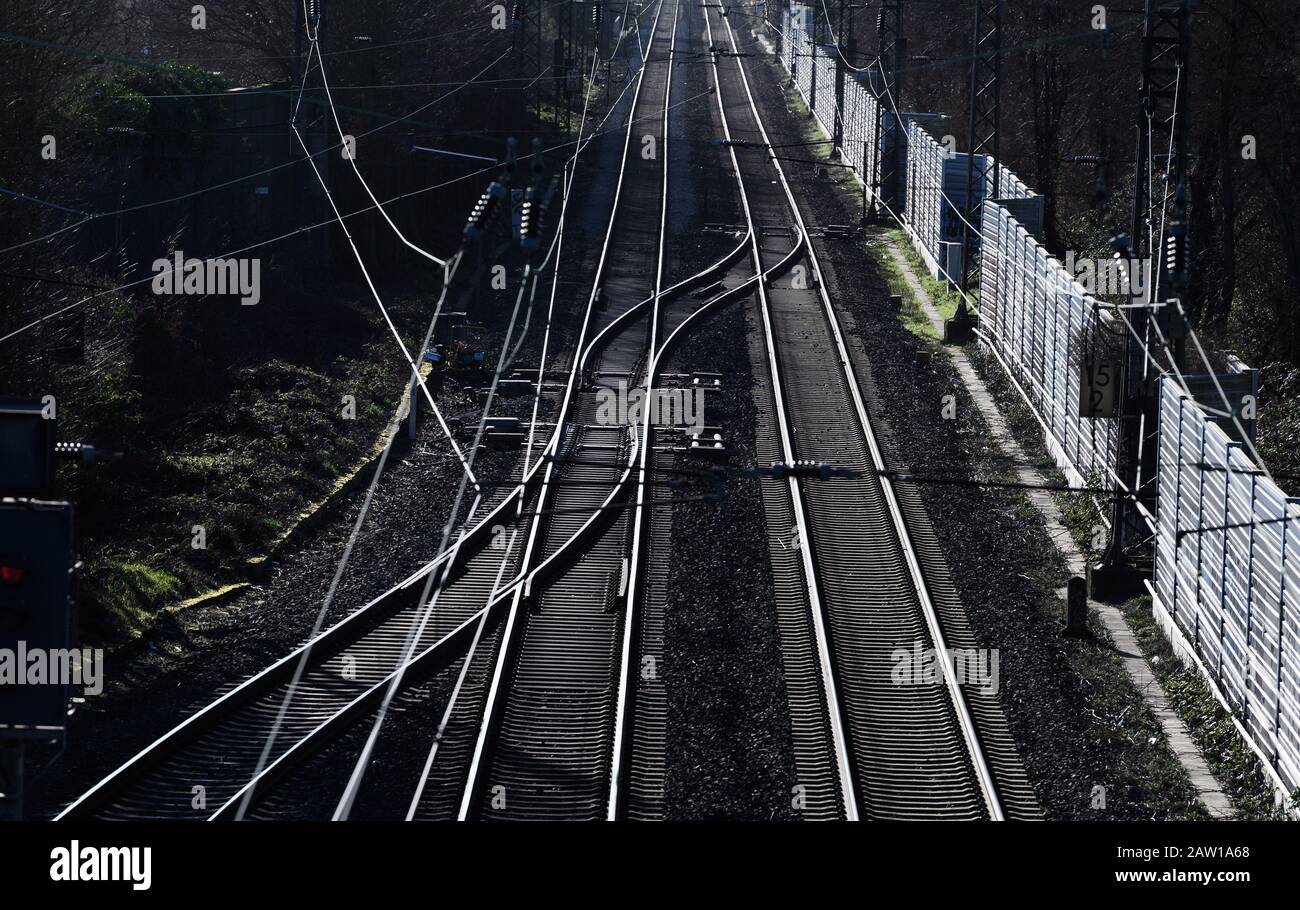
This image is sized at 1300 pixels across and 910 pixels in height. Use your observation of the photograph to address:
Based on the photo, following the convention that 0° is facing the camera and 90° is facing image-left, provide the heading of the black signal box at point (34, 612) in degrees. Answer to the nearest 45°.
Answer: approximately 0°

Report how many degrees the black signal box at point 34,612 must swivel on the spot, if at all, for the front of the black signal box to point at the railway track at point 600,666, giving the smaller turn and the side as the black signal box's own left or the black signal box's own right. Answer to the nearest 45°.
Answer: approximately 135° to the black signal box's own left

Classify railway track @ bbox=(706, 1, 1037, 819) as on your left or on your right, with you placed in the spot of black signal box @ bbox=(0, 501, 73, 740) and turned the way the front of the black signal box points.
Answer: on your left

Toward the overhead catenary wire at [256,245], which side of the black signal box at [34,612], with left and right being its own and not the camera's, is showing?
back
